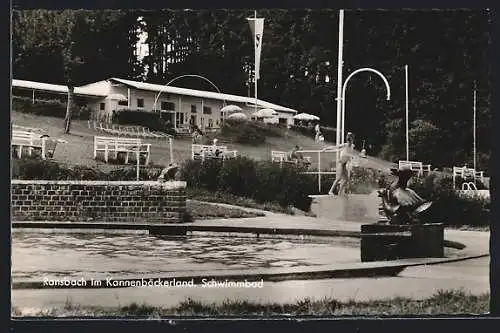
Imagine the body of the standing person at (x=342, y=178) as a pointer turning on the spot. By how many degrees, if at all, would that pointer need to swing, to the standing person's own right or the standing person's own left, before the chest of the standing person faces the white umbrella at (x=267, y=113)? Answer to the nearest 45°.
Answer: approximately 180°

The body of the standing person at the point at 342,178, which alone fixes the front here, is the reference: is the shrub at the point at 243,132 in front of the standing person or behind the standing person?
behind

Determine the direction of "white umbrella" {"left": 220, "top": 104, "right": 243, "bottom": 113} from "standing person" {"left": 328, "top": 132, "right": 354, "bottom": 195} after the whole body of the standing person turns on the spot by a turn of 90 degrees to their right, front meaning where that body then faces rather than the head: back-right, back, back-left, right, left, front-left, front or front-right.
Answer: right

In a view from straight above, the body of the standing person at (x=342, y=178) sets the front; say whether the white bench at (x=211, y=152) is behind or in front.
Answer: behind
